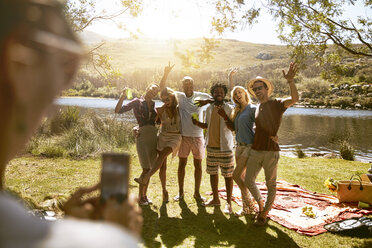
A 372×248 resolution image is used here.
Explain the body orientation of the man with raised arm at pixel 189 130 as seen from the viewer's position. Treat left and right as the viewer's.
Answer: facing the viewer

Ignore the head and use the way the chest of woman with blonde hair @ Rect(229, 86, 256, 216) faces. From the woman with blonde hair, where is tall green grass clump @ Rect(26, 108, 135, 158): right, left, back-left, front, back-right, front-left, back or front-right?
right

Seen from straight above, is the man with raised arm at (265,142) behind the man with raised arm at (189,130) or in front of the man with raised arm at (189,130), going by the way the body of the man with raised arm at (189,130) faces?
in front

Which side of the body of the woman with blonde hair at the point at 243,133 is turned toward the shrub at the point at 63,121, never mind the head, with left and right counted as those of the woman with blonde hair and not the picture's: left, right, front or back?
right

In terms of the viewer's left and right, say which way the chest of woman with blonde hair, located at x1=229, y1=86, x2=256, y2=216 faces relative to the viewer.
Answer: facing the viewer and to the left of the viewer

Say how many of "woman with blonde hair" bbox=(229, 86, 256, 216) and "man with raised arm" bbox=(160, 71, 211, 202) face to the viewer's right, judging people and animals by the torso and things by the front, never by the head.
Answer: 0

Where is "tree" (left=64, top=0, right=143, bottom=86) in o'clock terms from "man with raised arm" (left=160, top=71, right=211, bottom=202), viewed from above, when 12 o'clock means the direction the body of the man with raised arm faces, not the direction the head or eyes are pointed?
The tree is roughly at 4 o'clock from the man with raised arm.

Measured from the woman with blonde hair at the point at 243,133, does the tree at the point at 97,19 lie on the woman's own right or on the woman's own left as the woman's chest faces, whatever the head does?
on the woman's own right
